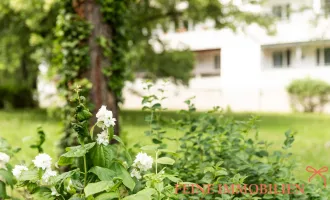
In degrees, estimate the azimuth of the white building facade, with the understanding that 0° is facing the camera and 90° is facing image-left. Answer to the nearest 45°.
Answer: approximately 0°

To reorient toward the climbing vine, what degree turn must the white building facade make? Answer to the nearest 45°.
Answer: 0° — it already faces it

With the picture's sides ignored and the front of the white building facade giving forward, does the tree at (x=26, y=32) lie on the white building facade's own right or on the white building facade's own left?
on the white building facade's own right

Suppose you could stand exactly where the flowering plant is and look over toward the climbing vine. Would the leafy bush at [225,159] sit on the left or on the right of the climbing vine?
right

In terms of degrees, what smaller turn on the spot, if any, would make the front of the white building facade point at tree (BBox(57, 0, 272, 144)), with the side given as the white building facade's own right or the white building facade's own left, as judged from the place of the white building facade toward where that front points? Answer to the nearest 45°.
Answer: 0° — it already faces it

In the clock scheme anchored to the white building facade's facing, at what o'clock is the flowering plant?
The flowering plant is roughly at 12 o'clock from the white building facade.

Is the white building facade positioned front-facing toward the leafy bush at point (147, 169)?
yes
